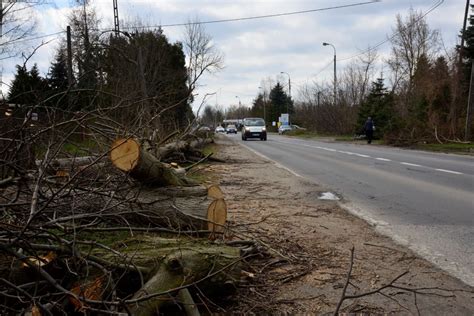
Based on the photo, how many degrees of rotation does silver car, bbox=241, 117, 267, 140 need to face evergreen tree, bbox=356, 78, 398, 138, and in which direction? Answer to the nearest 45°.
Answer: approximately 90° to its left

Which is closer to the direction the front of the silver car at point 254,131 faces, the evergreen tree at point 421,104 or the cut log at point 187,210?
the cut log

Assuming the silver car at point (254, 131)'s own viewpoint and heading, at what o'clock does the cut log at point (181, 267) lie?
The cut log is roughly at 12 o'clock from the silver car.

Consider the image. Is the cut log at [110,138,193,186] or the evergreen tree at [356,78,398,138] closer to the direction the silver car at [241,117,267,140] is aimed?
the cut log

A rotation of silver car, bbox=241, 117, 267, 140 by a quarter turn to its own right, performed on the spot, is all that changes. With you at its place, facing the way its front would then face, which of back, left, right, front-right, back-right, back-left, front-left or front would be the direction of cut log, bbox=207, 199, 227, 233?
left

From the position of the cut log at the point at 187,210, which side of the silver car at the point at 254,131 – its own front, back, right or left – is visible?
front

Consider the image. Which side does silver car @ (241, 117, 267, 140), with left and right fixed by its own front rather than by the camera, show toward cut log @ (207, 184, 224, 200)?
front

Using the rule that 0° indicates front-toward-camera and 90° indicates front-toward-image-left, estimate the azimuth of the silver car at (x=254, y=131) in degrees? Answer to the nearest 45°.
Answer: approximately 0°

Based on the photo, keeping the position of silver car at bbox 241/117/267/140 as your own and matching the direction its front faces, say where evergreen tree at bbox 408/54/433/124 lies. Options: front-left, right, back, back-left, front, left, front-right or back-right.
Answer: front-left
